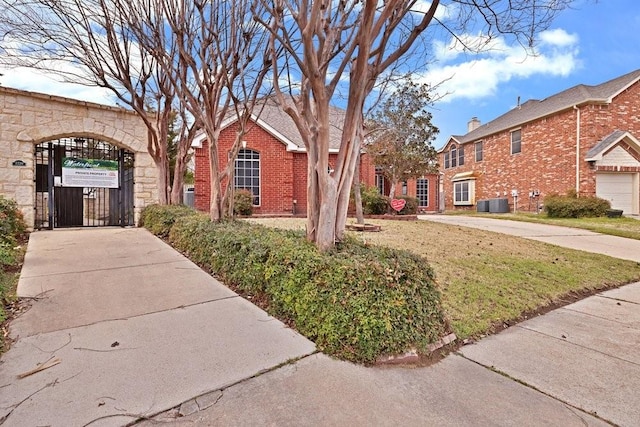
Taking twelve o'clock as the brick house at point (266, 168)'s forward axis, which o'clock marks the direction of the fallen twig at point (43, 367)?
The fallen twig is roughly at 12 o'clock from the brick house.

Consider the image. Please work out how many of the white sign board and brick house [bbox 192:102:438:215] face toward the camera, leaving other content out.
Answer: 2

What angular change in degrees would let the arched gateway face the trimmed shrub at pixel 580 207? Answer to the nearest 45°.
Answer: approximately 90° to its left

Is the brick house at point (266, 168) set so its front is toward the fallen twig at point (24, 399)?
yes

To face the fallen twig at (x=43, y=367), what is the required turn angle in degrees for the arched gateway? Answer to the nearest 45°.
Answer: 0° — it already faces it

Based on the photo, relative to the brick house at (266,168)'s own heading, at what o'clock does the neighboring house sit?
The neighboring house is roughly at 9 o'clock from the brick house.

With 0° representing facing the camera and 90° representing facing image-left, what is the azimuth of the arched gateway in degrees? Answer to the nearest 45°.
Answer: approximately 0°

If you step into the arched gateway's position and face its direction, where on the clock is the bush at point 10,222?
The bush is roughly at 1 o'clock from the arched gateway.
